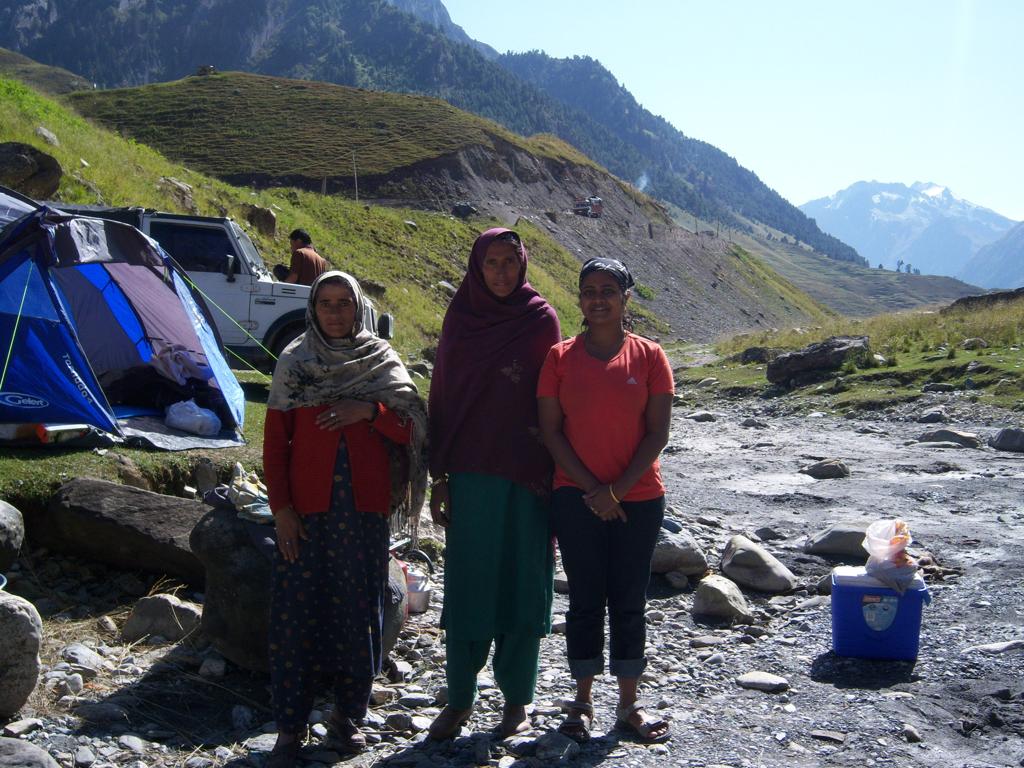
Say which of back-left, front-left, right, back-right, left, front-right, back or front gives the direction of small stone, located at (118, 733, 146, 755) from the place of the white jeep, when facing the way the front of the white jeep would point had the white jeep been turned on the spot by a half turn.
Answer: left

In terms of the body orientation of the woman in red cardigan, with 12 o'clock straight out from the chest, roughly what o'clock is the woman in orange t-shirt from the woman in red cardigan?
The woman in orange t-shirt is roughly at 9 o'clock from the woman in red cardigan.

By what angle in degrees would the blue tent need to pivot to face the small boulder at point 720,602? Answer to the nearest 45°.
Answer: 0° — it already faces it

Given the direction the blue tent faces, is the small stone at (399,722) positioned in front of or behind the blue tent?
in front

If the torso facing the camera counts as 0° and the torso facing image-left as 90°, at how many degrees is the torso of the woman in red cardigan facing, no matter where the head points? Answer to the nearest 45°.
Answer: approximately 0°

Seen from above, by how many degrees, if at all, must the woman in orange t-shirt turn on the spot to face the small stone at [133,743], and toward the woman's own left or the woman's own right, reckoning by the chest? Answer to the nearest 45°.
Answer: approximately 90° to the woman's own right

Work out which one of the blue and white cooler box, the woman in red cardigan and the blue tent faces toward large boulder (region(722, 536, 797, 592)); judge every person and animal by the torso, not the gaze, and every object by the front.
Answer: the blue tent

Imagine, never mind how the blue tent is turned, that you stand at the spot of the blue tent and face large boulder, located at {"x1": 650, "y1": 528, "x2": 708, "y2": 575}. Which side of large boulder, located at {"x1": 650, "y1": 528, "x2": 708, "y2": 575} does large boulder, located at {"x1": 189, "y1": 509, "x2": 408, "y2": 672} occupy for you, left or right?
right

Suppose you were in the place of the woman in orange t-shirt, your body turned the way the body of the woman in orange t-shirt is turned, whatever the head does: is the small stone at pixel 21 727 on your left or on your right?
on your right

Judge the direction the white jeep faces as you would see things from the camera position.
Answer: facing to the right of the viewer

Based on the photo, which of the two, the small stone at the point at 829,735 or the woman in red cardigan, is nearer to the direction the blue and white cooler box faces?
the small stone

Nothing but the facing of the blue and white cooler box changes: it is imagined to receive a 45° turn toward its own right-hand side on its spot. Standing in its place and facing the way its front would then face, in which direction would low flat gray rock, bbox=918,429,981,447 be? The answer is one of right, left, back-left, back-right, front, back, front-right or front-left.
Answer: back-right
